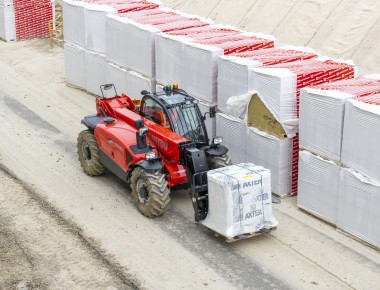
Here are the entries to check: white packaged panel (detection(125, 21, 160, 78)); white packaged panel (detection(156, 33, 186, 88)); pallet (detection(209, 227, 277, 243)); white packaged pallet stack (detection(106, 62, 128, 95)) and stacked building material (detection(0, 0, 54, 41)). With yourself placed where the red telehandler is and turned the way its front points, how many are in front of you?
1

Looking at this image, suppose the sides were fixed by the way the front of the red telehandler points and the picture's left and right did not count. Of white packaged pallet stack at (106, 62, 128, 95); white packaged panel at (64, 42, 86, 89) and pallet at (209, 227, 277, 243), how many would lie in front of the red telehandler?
1

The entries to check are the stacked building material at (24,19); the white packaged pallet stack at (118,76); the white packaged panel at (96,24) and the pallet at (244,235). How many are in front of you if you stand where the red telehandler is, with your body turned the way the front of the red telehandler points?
1

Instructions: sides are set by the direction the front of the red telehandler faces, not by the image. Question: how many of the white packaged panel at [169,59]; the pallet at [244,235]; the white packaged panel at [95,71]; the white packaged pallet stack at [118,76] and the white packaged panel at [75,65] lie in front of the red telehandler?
1

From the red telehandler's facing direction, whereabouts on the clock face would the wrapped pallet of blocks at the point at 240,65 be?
The wrapped pallet of blocks is roughly at 9 o'clock from the red telehandler.

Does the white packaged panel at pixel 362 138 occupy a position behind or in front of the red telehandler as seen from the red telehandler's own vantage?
in front

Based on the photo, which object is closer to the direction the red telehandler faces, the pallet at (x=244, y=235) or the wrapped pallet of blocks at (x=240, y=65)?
the pallet

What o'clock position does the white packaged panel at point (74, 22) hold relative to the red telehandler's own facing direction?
The white packaged panel is roughly at 7 o'clock from the red telehandler.

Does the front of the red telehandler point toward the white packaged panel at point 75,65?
no

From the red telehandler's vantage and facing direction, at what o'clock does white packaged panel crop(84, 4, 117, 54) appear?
The white packaged panel is roughly at 7 o'clock from the red telehandler.

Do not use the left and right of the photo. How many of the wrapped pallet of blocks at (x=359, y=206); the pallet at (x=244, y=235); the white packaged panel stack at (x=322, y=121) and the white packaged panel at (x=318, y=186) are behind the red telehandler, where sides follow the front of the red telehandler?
0

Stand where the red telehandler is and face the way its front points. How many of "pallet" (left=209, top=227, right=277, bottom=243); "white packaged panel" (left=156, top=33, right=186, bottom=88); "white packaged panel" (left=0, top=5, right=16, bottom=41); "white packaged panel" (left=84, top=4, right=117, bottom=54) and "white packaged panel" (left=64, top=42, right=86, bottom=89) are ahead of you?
1

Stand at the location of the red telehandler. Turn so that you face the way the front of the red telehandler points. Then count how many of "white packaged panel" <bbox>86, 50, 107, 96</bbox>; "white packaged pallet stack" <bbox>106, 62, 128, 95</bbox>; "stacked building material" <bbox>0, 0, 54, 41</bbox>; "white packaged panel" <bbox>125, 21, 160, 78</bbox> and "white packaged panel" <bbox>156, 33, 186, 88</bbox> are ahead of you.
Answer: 0

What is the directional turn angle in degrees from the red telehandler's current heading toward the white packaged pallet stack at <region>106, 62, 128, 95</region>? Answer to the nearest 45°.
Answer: approximately 135° to its left

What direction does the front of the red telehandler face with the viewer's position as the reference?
facing the viewer and to the right of the viewer

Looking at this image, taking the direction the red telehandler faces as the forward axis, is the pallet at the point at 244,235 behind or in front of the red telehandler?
in front

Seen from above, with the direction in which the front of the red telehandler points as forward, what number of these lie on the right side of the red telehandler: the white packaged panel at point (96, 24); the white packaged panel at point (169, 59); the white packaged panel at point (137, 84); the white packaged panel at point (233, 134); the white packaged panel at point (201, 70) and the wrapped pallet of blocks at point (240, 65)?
0

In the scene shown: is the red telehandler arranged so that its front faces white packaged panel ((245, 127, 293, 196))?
no

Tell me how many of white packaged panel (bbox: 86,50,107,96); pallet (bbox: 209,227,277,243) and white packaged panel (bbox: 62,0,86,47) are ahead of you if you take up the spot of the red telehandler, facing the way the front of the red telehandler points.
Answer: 1

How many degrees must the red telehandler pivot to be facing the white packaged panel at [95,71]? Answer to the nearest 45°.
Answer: approximately 135° to its left

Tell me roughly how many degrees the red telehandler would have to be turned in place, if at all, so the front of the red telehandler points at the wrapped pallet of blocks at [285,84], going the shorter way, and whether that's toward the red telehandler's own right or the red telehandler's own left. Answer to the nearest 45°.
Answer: approximately 45° to the red telehandler's own left

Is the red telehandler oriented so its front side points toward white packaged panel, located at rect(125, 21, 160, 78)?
no
